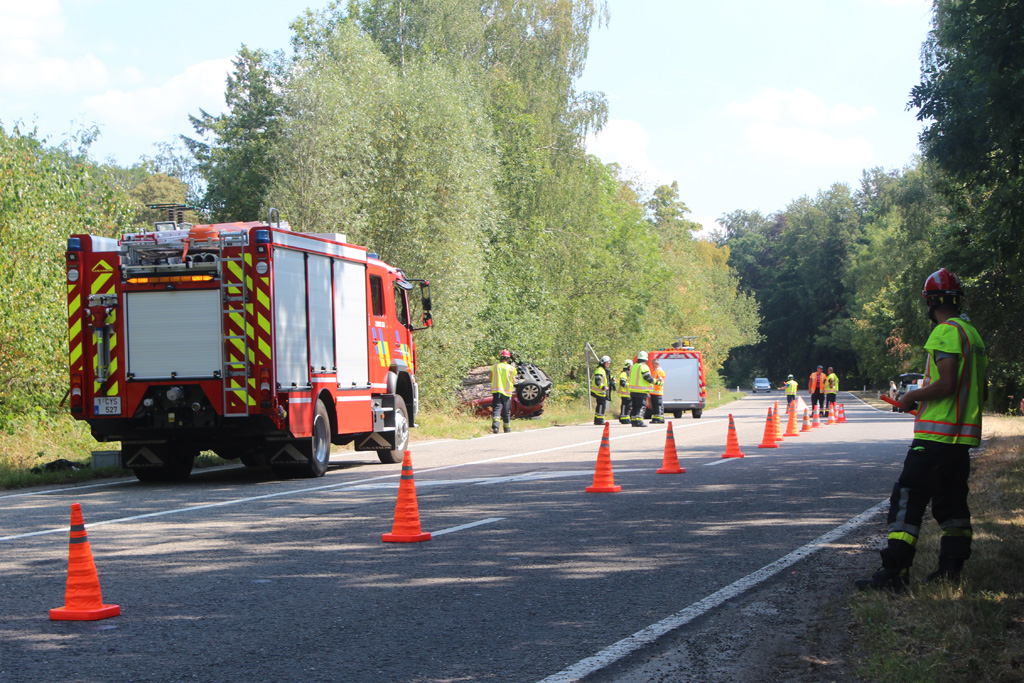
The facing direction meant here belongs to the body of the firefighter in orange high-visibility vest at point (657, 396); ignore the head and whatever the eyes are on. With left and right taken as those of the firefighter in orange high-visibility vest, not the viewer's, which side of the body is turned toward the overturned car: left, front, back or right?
front

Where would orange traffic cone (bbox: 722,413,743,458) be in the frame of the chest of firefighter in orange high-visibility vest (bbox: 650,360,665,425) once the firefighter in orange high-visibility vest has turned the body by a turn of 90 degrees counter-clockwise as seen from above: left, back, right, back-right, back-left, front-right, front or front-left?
front

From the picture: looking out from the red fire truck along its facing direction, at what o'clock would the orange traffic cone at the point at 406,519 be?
The orange traffic cone is roughly at 4 o'clock from the red fire truck.

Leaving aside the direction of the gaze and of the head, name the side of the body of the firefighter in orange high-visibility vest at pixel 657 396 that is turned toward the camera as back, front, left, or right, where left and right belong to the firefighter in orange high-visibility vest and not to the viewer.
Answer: left

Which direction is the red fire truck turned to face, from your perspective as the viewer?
facing away from the viewer and to the right of the viewer

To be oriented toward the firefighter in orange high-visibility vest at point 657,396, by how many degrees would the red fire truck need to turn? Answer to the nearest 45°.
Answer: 0° — it already faces them

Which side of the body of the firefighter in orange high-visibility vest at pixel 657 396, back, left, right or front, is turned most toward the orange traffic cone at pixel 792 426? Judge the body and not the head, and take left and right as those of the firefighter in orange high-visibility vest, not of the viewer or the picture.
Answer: left

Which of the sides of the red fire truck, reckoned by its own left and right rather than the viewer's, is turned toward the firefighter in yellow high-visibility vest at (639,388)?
front

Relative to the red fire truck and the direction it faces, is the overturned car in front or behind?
in front

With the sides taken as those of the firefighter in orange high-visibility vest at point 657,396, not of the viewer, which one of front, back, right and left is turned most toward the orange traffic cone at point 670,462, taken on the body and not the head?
left
